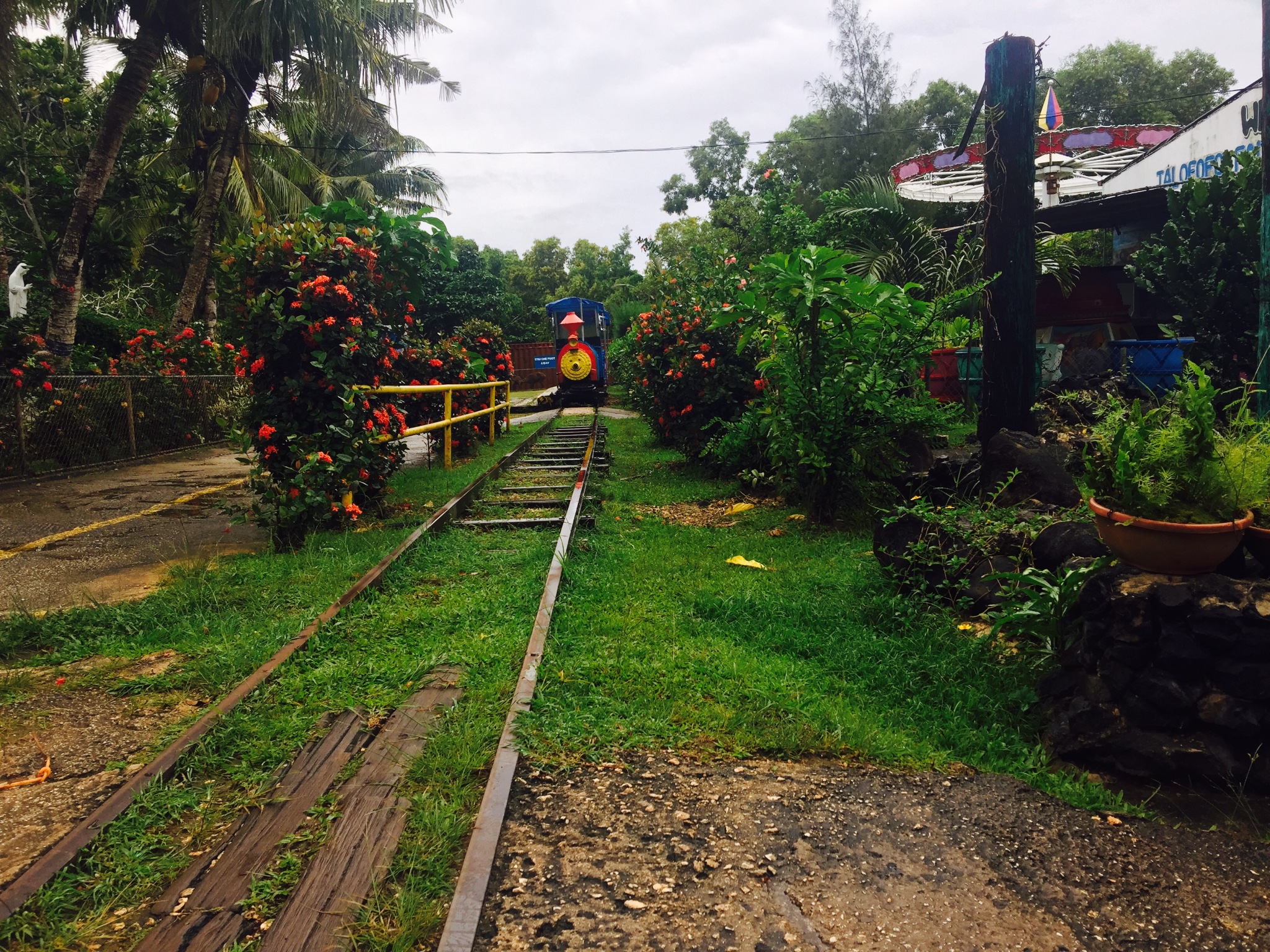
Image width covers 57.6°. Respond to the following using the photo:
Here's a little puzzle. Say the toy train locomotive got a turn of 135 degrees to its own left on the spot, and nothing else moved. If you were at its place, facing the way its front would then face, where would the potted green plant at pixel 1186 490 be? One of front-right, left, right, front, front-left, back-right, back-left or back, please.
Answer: back-right

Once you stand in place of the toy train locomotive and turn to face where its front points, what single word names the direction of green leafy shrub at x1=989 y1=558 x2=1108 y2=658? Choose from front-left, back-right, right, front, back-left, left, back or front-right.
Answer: front

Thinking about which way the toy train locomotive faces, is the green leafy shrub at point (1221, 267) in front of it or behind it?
in front

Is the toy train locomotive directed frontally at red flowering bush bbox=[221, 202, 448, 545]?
yes

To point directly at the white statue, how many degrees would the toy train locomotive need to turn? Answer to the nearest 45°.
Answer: approximately 45° to its right

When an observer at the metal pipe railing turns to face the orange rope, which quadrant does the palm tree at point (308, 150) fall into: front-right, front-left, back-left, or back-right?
back-right

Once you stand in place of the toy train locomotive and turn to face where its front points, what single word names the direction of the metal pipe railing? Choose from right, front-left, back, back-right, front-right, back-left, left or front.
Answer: front

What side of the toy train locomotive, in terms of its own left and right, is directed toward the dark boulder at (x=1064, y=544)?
front

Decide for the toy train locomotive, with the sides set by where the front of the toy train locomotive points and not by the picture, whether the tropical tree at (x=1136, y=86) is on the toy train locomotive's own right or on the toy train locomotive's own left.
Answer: on the toy train locomotive's own left

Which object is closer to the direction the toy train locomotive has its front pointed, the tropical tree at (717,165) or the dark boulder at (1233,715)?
the dark boulder

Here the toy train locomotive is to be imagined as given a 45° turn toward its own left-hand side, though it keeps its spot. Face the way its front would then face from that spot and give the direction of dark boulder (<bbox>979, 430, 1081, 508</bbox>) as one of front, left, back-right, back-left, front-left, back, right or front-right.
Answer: front-right

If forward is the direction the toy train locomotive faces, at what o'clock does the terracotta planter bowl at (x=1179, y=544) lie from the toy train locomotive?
The terracotta planter bowl is roughly at 12 o'clock from the toy train locomotive.

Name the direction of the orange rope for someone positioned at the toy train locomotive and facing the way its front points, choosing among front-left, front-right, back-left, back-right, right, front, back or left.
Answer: front

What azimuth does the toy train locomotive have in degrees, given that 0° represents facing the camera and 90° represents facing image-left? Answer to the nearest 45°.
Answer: approximately 0°

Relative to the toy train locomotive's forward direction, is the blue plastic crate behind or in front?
in front

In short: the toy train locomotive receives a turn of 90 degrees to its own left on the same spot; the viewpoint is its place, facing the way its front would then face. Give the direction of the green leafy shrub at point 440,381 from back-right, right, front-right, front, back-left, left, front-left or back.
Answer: right
